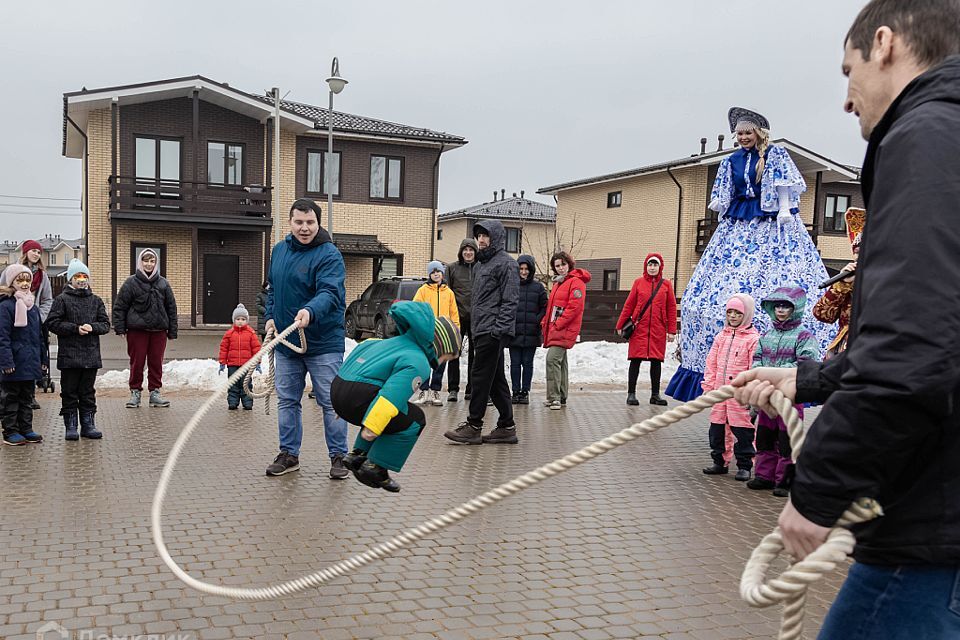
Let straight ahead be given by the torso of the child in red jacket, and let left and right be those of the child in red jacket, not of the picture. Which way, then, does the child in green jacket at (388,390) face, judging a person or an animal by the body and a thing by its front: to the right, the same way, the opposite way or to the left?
to the left

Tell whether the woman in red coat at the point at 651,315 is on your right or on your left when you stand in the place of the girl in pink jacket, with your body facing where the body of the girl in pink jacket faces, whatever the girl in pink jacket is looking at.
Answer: on your right

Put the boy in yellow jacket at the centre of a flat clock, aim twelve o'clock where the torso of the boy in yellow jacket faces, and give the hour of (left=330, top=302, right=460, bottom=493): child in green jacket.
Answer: The child in green jacket is roughly at 12 o'clock from the boy in yellow jacket.

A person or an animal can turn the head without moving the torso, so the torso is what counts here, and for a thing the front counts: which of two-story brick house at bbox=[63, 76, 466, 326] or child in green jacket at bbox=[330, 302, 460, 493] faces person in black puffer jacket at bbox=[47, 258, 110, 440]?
the two-story brick house

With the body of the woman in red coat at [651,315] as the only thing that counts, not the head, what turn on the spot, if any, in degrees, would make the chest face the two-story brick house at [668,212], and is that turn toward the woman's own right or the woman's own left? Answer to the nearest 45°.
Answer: approximately 180°

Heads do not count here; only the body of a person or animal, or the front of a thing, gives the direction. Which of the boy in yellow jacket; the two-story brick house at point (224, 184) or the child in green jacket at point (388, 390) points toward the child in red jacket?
the two-story brick house

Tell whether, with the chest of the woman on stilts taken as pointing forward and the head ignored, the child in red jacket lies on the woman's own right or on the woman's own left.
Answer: on the woman's own right

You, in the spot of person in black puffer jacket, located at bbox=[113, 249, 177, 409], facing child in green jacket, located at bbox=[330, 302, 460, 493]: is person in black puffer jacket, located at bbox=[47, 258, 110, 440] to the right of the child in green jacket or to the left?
right

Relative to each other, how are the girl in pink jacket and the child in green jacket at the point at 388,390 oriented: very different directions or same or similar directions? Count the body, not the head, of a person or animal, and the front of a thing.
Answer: very different directions

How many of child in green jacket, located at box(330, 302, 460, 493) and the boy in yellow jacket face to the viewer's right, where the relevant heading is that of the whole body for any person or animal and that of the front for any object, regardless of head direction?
1

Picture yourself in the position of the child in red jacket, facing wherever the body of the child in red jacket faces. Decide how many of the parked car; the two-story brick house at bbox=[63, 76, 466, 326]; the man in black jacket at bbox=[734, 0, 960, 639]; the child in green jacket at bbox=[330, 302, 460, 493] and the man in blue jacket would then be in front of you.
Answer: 3
